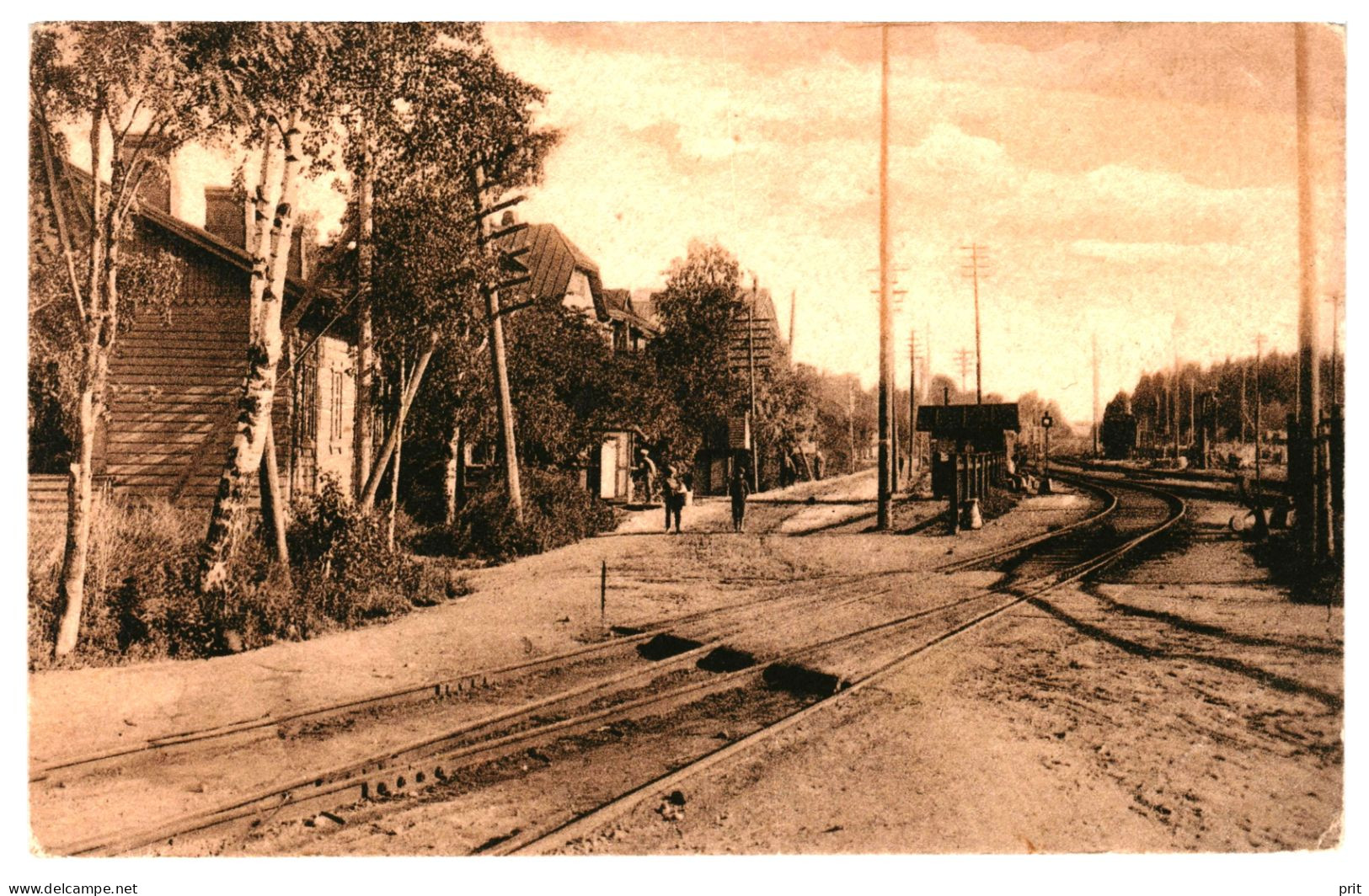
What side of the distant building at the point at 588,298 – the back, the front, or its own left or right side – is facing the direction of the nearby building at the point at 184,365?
right

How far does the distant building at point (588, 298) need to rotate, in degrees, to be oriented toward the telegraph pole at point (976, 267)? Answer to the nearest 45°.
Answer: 0° — it already faces it

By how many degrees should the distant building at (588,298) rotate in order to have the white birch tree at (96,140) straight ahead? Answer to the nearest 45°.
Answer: approximately 90° to its right
